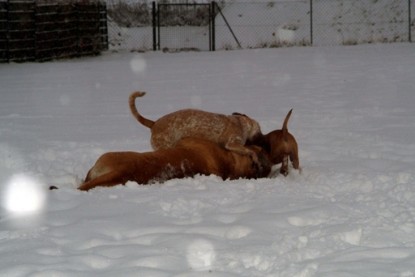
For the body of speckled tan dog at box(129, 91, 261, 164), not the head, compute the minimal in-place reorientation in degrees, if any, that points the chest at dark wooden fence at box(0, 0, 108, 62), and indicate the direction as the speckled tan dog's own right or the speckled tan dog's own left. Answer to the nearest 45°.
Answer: approximately 90° to the speckled tan dog's own left

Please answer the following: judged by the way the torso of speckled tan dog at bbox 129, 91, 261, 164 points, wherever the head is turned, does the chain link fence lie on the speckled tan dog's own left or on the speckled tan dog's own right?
on the speckled tan dog's own left

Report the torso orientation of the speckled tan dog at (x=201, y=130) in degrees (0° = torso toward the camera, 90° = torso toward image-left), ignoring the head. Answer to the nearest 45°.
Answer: approximately 270°

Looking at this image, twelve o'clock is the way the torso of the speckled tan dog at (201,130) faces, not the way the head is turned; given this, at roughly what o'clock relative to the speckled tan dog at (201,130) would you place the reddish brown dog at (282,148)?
the reddish brown dog at (282,148) is roughly at 12 o'clock from the speckled tan dog at (201,130).

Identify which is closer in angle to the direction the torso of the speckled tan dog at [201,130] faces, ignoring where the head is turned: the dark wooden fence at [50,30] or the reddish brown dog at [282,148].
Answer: the reddish brown dog

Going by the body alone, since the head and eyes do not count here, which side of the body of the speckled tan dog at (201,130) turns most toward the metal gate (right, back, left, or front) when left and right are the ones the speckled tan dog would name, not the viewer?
left

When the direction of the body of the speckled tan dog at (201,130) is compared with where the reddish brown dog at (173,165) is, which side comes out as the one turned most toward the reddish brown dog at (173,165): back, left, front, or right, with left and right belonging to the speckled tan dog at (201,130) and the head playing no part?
right

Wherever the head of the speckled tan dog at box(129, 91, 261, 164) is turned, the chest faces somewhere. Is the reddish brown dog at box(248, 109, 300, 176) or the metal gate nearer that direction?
the reddish brown dog
